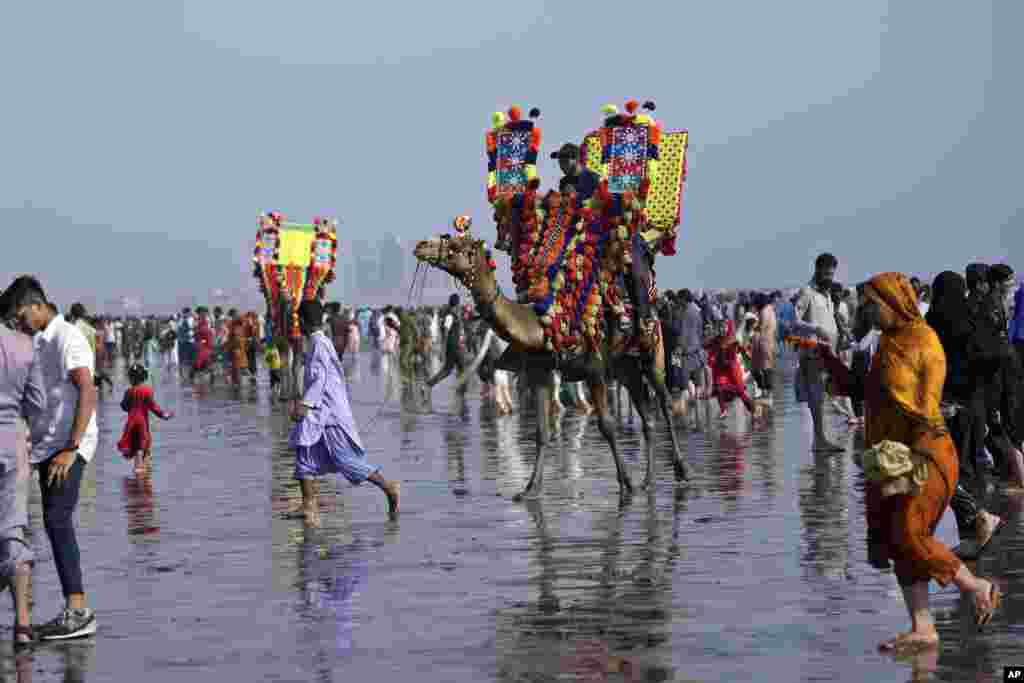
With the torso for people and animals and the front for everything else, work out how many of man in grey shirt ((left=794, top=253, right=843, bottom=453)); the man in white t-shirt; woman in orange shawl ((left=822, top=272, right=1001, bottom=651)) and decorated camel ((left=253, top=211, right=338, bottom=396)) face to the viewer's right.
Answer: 1

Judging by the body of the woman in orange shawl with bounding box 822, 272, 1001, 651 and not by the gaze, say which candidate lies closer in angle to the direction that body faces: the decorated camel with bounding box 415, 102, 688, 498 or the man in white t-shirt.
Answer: the man in white t-shirt

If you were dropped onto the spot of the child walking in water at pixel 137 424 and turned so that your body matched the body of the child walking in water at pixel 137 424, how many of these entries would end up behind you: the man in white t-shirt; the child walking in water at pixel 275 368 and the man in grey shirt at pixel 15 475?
2

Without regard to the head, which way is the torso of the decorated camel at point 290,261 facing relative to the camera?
away from the camera

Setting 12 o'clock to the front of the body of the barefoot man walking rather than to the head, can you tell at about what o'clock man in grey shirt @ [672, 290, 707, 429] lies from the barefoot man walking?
The man in grey shirt is roughly at 4 o'clock from the barefoot man walking.

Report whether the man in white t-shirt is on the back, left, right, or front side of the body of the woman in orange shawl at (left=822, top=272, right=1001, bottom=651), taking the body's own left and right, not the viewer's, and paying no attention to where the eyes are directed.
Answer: front

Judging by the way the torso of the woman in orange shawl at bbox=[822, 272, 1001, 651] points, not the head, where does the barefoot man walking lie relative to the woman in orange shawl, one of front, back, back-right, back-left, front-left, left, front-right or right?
front-right

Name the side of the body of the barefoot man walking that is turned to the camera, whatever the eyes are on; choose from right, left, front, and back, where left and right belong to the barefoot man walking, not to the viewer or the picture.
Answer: left

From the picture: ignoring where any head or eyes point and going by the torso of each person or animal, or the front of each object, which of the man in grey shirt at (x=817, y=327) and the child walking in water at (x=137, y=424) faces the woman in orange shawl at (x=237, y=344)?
the child walking in water

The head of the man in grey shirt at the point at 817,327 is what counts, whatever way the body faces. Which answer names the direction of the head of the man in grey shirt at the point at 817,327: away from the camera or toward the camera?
toward the camera

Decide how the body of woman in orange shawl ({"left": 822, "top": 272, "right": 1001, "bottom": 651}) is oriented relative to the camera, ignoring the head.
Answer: to the viewer's left
